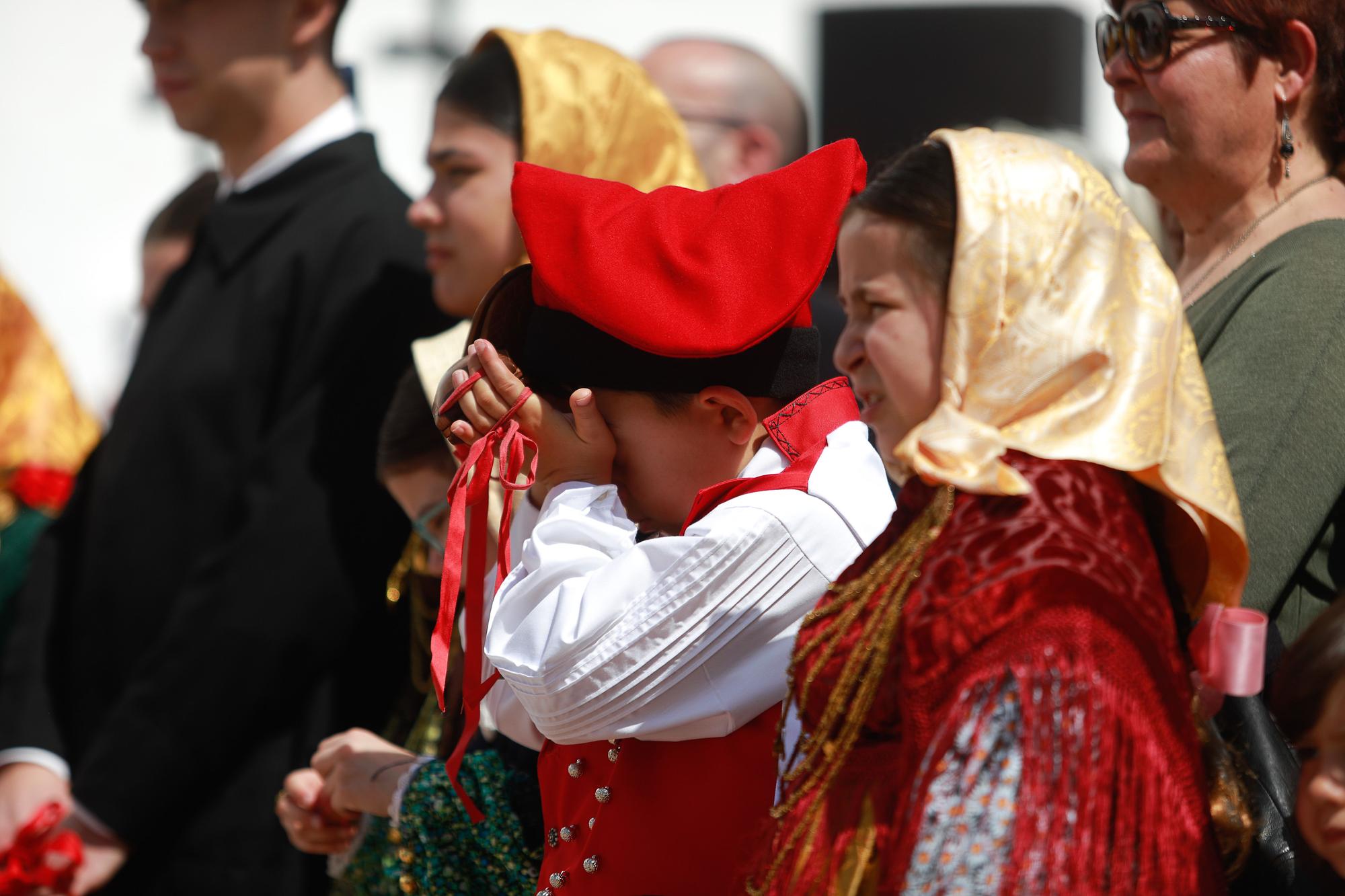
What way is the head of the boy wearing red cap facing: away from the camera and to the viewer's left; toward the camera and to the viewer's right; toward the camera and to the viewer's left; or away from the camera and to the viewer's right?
toward the camera and to the viewer's left

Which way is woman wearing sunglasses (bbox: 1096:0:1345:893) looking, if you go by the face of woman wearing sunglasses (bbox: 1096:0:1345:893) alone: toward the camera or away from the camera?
toward the camera

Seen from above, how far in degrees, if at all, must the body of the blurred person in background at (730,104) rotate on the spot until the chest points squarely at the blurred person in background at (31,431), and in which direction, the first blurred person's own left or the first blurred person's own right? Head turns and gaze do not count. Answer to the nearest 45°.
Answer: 0° — they already face them

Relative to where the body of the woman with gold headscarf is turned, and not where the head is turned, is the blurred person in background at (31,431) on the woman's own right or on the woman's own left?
on the woman's own right

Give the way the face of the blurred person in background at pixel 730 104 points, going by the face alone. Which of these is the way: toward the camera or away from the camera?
toward the camera

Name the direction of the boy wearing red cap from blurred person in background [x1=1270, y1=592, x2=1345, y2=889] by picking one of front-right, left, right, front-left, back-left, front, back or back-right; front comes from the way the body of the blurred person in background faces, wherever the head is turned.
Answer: front-right

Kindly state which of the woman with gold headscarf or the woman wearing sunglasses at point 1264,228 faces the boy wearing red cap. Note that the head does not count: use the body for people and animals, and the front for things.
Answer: the woman wearing sunglasses

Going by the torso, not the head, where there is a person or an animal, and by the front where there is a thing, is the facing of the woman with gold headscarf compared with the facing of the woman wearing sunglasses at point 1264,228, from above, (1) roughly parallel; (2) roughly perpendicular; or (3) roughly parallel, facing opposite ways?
roughly parallel

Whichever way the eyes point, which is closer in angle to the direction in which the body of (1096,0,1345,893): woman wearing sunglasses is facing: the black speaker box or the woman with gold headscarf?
the woman with gold headscarf

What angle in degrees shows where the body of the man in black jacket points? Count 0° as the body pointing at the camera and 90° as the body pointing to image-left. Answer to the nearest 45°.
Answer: approximately 45°

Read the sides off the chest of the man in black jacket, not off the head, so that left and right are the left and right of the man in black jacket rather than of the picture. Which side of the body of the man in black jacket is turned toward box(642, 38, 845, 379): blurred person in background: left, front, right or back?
back

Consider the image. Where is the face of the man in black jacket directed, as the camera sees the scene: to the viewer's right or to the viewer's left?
to the viewer's left

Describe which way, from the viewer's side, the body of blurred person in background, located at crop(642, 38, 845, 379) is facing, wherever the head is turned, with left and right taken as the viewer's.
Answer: facing to the left of the viewer

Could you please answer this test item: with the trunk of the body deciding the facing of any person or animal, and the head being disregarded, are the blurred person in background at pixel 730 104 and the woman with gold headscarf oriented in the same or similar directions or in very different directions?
same or similar directions

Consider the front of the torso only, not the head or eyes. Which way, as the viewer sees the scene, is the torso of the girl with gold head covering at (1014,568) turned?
to the viewer's left
